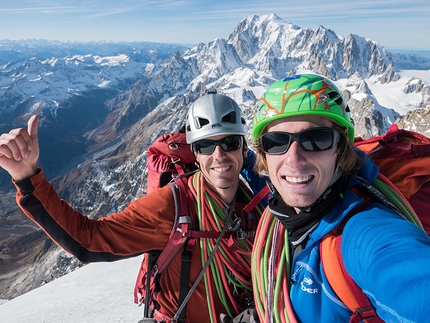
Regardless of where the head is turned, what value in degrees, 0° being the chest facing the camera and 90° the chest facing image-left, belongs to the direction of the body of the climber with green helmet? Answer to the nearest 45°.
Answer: approximately 45°
